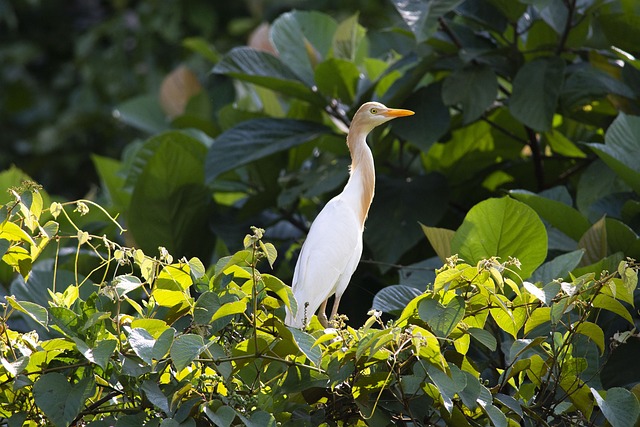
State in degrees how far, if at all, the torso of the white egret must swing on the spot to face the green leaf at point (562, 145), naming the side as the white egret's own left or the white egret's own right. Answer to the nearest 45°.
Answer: approximately 45° to the white egret's own left

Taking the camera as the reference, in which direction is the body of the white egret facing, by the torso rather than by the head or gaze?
to the viewer's right

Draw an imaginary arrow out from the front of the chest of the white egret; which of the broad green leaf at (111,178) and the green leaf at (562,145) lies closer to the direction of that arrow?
the green leaf
